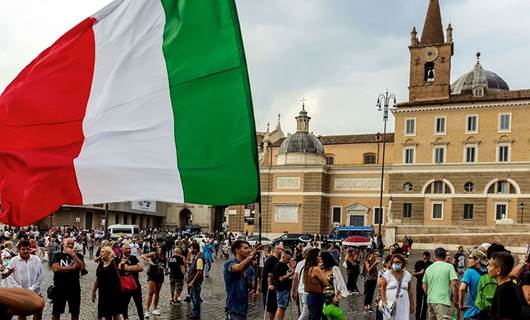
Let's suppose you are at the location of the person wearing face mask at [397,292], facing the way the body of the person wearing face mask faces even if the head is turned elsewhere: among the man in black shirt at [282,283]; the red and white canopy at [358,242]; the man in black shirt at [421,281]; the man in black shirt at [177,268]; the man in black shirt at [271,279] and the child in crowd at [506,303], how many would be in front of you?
1

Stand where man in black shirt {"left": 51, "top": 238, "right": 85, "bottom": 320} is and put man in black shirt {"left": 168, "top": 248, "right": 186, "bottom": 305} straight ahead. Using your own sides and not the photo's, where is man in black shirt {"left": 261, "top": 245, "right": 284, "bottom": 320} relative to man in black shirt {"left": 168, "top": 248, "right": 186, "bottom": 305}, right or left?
right

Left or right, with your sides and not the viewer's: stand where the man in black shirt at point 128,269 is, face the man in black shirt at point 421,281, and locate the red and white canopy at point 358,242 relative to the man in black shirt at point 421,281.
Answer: left

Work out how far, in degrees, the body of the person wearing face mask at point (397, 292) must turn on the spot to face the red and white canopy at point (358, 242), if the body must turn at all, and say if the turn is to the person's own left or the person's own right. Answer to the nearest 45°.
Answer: approximately 180°

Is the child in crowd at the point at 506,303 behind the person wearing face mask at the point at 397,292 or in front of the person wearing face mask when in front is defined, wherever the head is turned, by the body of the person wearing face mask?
in front

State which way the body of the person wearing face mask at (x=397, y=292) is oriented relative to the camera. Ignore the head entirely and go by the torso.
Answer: toward the camera
